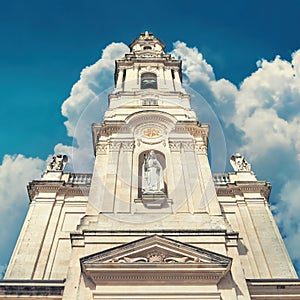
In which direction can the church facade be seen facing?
toward the camera
